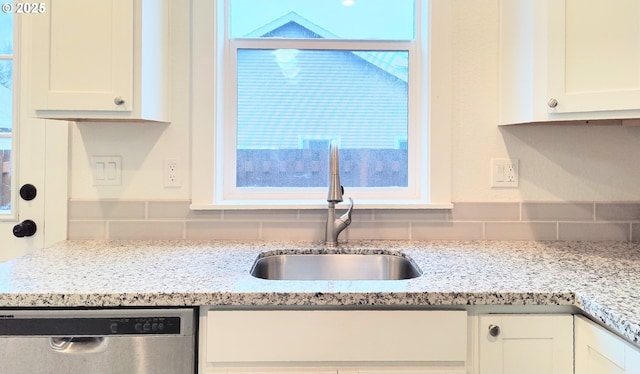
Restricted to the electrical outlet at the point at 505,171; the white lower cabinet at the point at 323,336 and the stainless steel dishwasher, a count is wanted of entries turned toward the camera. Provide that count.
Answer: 3

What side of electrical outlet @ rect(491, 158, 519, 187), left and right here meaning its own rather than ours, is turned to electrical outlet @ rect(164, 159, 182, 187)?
right

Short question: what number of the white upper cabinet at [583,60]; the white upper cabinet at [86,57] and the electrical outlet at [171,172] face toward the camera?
3

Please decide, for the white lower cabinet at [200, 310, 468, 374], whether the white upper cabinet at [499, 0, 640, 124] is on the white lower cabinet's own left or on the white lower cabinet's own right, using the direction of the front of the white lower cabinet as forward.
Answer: on the white lower cabinet's own left

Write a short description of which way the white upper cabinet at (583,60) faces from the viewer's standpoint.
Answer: facing the viewer

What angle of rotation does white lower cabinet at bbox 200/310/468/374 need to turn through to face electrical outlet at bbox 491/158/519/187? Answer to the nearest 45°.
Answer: approximately 135° to its left

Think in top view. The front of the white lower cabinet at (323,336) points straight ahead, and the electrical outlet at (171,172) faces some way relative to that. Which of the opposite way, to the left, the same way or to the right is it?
the same way

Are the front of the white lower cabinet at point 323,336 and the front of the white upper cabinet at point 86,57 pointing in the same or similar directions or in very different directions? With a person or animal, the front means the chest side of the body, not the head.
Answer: same or similar directions

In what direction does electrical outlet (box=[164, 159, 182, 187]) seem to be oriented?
toward the camera

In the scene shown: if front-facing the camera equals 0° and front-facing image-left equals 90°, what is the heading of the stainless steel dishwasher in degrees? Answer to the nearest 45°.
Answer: approximately 0°

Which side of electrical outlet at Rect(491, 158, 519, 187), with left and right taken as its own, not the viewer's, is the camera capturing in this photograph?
front

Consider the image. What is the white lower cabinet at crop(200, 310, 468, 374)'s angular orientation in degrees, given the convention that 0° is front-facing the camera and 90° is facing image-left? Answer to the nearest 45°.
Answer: approximately 0°
